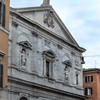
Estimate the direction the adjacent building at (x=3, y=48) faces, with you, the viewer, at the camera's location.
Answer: facing the viewer and to the right of the viewer
